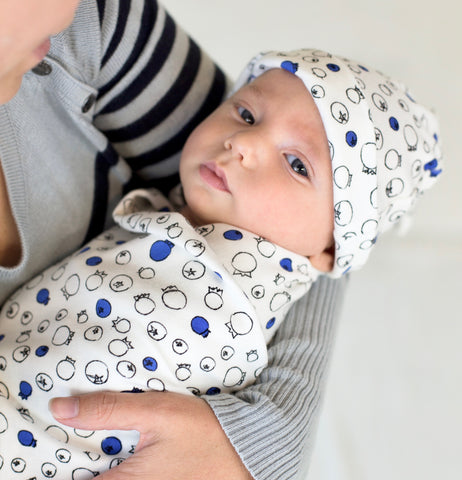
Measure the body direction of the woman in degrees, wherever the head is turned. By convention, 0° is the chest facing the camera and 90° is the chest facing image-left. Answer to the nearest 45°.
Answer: approximately 0°
